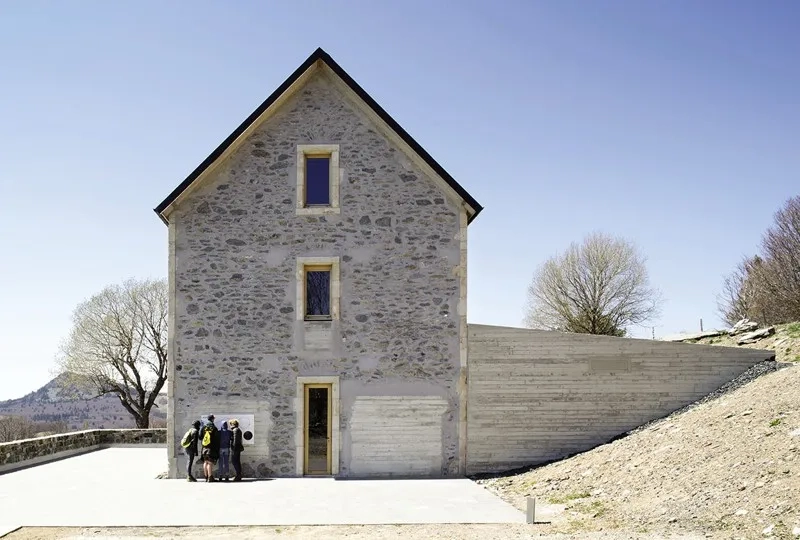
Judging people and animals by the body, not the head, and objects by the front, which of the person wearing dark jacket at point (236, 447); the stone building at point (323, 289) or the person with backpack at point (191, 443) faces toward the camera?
the stone building

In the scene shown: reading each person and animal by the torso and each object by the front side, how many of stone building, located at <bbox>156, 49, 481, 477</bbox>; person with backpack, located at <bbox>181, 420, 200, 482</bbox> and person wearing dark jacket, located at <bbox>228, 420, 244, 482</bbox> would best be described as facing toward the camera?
1

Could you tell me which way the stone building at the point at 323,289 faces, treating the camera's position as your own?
facing the viewer

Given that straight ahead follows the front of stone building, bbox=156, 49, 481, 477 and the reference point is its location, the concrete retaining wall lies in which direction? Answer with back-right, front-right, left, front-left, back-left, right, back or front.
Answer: left

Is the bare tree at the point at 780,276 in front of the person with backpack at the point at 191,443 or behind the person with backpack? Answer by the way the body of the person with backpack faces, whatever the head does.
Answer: in front

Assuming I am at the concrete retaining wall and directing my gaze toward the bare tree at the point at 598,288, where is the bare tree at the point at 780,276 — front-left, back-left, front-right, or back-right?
front-right

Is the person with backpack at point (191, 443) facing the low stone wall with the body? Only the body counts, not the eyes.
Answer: no

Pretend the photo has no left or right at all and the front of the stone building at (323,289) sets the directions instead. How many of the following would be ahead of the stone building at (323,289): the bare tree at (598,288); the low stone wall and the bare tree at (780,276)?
0
